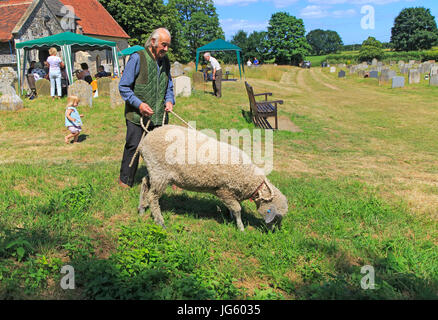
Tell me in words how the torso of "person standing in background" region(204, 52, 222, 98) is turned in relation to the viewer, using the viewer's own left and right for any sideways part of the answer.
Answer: facing to the left of the viewer

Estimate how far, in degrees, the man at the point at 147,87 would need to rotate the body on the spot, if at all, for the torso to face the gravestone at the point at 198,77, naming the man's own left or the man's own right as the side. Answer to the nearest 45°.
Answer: approximately 135° to the man's own left

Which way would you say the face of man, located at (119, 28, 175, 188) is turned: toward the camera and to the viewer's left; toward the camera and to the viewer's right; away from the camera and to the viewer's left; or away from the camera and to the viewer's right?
toward the camera and to the viewer's right

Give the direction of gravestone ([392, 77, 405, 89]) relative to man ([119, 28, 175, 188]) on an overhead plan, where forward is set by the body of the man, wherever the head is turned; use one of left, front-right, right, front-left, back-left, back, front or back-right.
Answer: left

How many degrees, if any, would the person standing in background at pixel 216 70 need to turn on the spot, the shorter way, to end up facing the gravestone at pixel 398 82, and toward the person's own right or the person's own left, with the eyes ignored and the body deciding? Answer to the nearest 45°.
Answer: approximately 135° to the person's own right

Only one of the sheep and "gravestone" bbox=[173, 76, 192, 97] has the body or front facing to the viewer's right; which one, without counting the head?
the sheep

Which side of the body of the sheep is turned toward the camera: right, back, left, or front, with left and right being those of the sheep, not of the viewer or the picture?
right

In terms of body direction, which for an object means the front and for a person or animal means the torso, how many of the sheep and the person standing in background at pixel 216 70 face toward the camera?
0

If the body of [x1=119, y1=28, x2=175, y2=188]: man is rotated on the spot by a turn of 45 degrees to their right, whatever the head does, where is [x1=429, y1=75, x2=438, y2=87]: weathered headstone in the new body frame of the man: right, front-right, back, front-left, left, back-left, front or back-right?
back-left

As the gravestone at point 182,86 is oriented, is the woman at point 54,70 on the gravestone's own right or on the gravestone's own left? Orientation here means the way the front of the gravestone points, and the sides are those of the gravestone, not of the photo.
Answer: on the gravestone's own right

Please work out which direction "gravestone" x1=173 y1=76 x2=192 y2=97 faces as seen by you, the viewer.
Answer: facing the viewer
